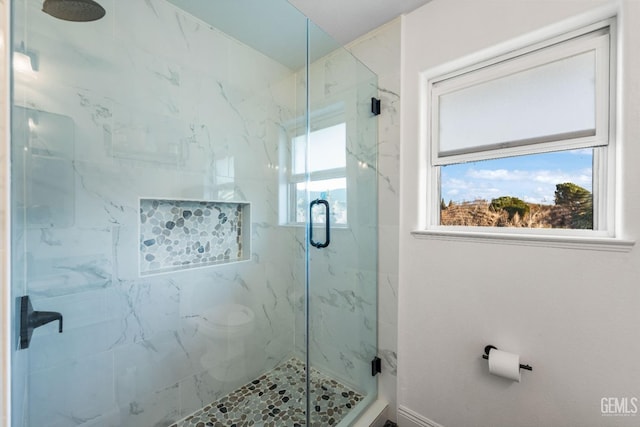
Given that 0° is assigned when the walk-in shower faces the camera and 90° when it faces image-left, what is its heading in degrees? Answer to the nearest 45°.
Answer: approximately 315°

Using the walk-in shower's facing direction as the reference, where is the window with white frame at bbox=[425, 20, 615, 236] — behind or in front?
in front

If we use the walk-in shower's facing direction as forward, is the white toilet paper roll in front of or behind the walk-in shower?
in front

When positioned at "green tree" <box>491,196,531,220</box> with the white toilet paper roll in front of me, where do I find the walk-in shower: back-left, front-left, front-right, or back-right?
front-right
